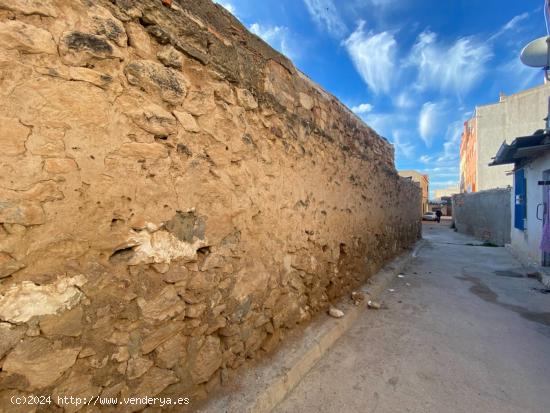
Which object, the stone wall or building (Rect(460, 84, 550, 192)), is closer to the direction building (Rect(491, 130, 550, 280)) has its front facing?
the stone wall

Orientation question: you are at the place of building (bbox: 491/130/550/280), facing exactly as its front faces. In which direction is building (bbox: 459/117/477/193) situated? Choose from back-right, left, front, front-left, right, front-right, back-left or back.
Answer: back-right

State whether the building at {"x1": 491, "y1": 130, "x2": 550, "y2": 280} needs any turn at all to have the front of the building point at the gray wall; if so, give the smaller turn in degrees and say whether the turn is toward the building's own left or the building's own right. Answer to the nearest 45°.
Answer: approximately 135° to the building's own right

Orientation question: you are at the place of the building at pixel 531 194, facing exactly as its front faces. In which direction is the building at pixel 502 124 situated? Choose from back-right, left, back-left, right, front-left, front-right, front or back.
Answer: back-right

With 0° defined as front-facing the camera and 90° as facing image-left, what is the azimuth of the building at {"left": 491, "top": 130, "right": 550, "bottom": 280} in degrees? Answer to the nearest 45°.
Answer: approximately 45°
